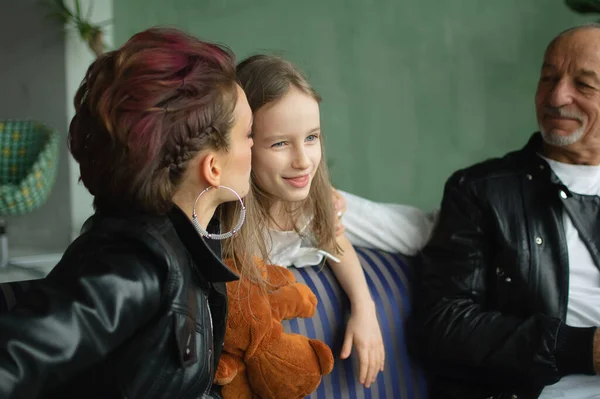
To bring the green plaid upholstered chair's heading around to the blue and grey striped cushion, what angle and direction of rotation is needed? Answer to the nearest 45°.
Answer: approximately 45° to its left

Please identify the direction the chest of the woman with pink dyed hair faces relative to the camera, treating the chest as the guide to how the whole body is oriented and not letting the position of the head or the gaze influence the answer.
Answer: to the viewer's right

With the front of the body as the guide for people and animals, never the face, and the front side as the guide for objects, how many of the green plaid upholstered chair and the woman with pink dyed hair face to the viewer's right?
1

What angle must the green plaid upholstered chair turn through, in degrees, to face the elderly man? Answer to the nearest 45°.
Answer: approximately 45° to its left

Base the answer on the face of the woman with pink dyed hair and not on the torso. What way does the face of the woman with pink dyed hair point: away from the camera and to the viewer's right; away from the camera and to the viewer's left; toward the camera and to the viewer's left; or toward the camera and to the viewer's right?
away from the camera and to the viewer's right

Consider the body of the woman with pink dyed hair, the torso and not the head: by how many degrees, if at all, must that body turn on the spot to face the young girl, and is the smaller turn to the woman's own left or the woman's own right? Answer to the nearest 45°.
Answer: approximately 45° to the woman's own left

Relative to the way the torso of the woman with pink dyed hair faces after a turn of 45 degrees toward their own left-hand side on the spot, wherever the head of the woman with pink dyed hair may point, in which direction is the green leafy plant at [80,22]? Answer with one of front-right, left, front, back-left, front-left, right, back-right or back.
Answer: front-left

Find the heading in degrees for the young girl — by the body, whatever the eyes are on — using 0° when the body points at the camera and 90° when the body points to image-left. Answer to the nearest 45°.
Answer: approximately 315°

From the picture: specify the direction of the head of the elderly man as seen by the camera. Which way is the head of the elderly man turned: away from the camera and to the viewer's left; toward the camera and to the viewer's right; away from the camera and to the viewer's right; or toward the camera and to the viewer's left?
toward the camera and to the viewer's left

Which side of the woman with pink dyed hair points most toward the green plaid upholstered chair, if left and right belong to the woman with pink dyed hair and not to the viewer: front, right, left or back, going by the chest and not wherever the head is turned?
left

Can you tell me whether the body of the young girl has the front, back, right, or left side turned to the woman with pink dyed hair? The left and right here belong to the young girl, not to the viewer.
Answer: right

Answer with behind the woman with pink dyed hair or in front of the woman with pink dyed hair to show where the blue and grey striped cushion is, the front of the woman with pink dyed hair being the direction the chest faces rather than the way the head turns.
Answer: in front
